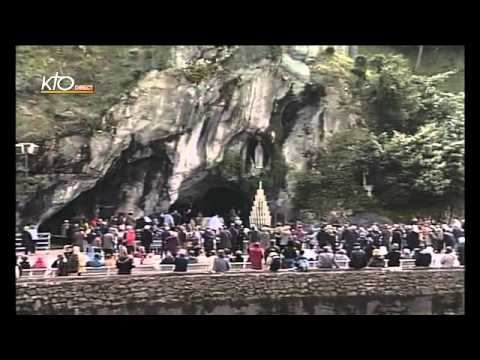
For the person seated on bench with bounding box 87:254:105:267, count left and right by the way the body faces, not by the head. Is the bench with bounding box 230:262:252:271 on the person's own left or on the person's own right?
on the person's own right

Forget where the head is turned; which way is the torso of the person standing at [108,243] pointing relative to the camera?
away from the camera

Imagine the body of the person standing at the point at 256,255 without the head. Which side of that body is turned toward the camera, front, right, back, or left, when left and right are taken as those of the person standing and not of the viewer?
back

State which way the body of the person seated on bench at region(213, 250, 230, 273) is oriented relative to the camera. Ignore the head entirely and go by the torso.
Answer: away from the camera

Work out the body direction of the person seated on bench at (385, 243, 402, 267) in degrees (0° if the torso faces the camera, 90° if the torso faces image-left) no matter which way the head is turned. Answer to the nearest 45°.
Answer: approximately 180°

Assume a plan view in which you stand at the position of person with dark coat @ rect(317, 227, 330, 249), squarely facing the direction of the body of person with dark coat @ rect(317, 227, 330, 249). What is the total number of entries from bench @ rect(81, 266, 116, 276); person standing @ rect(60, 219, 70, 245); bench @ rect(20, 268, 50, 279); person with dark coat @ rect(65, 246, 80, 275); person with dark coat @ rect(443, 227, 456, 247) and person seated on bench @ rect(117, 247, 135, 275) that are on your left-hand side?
5

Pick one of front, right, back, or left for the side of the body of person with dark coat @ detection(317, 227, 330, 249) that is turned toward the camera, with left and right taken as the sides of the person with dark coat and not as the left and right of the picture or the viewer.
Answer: back

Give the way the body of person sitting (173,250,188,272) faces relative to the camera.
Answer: away from the camera

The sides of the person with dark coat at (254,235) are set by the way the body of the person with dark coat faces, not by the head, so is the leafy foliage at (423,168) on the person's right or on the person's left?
on the person's right

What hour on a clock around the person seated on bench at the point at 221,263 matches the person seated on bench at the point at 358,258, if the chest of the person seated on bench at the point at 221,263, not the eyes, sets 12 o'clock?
the person seated on bench at the point at 358,258 is roughly at 3 o'clock from the person seated on bench at the point at 221,263.
